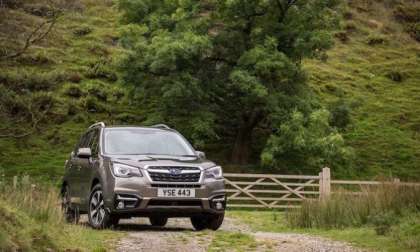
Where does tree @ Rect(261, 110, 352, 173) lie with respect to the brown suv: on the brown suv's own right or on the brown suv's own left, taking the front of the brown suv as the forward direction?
on the brown suv's own left

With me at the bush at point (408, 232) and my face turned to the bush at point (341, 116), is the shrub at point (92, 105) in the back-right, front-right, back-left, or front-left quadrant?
front-left

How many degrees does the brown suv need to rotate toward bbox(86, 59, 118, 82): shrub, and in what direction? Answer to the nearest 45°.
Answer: approximately 135° to its left

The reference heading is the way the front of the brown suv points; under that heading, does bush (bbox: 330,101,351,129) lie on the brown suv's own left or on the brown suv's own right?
on the brown suv's own left

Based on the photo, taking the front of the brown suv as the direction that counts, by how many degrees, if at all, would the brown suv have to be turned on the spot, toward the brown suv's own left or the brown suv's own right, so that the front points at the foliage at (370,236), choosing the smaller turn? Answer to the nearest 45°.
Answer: approximately 45° to the brown suv's own left

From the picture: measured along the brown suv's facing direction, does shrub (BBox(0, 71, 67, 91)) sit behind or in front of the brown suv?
behind

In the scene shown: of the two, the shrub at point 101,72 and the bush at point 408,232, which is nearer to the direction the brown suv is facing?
the bush

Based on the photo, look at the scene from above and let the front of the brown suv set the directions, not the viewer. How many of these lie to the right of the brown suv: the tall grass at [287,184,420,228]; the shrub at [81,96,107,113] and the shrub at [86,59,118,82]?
0

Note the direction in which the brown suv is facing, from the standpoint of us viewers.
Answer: facing the viewer and to the right of the viewer

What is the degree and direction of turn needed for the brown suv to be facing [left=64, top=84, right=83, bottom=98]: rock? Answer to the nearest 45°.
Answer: approximately 135° to its left

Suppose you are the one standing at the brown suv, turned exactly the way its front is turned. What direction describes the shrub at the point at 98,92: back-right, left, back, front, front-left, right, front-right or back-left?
back-left

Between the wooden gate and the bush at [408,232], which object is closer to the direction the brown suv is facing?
the bush

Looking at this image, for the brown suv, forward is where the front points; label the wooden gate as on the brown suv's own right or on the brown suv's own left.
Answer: on the brown suv's own left

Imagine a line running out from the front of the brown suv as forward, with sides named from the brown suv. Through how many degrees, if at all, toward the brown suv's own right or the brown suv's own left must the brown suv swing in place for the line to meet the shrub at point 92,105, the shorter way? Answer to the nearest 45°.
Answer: approximately 135° to the brown suv's own left

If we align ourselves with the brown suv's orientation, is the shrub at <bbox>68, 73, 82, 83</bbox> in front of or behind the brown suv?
behind

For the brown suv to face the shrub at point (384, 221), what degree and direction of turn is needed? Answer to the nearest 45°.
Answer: approximately 45° to its left
